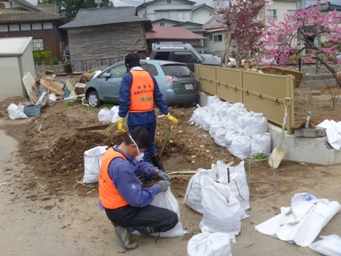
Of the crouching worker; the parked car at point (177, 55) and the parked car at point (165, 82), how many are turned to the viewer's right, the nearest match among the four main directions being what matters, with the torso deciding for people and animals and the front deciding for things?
2

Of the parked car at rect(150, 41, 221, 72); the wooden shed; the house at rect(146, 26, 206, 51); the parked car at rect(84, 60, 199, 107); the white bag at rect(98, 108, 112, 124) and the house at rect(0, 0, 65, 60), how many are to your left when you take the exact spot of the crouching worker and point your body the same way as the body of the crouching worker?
6

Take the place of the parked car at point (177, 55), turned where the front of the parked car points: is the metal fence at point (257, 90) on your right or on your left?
on your right

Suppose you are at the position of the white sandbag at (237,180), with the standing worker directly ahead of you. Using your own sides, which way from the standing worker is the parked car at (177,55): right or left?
right

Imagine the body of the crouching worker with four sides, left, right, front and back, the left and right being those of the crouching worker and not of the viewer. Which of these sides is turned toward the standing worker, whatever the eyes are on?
left

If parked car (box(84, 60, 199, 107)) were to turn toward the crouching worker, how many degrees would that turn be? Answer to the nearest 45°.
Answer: approximately 135° to its left

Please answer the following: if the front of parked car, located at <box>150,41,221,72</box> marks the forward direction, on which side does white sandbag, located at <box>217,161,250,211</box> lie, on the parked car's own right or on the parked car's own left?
on the parked car's own right

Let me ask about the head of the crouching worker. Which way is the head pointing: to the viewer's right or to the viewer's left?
to the viewer's right

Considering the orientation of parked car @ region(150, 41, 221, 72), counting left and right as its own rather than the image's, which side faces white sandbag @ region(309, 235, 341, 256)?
right

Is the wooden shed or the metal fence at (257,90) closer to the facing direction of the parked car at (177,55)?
the metal fence

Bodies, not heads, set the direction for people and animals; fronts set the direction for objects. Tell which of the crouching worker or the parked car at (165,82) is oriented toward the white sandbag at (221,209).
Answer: the crouching worker

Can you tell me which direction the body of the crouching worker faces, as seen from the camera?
to the viewer's right

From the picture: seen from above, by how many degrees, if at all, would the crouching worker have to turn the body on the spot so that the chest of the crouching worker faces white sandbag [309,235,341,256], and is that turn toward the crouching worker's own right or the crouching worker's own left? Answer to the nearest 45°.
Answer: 0° — they already face it

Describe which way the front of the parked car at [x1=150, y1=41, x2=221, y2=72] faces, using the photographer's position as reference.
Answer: facing to the right of the viewer
